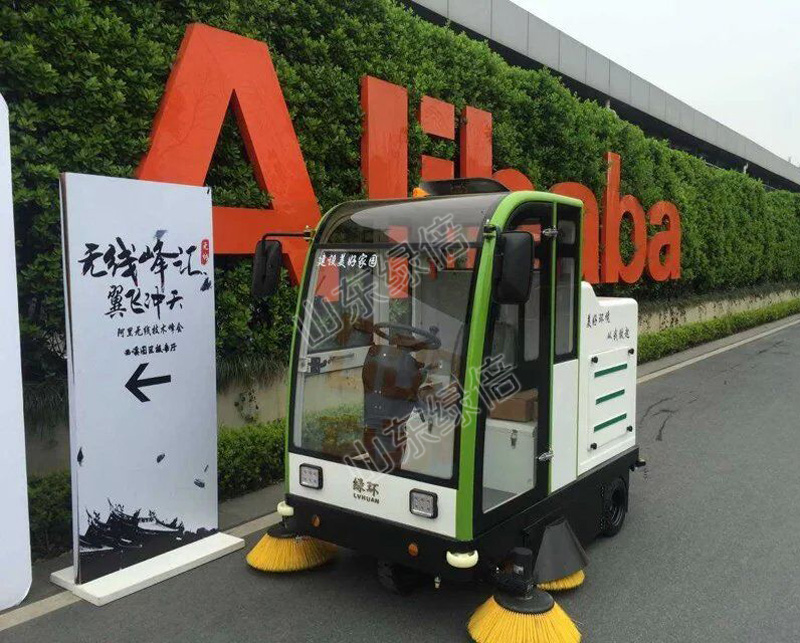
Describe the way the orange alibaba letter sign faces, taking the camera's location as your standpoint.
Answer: facing the viewer and to the right of the viewer

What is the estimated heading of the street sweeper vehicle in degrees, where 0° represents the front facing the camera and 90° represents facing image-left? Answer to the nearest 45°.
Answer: approximately 45°

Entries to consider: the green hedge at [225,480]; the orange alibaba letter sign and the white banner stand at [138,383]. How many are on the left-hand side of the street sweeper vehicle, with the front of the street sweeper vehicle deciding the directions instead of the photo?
0

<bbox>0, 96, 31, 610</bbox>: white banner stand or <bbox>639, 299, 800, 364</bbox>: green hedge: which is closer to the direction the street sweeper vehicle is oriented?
the white banner stand

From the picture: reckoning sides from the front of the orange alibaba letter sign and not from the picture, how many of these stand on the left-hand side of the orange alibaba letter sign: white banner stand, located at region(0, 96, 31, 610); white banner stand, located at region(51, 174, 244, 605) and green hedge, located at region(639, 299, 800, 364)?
1

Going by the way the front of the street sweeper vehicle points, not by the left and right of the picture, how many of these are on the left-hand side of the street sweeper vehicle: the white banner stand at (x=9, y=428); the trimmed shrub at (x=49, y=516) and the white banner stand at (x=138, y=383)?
0

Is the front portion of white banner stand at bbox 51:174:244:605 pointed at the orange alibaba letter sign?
no

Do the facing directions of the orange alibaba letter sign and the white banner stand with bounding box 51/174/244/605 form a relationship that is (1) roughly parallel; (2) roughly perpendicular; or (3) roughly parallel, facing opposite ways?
roughly parallel

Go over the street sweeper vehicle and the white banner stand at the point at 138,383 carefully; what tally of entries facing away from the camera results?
0

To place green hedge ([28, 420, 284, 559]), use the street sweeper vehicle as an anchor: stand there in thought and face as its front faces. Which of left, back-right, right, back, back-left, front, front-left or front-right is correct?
right

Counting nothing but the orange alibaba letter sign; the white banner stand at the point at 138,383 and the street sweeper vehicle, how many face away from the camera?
0

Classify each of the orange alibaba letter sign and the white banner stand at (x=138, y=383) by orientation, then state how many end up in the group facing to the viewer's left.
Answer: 0

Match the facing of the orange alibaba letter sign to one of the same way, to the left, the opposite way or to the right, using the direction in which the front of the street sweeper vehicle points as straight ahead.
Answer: to the left

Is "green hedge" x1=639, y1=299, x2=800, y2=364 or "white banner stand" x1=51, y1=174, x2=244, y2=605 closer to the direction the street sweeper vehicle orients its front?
the white banner stand

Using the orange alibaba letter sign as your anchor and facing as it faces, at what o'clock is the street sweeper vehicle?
The street sweeper vehicle is roughly at 1 o'clock from the orange alibaba letter sign.

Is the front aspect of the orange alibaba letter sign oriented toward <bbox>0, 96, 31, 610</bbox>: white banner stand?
no

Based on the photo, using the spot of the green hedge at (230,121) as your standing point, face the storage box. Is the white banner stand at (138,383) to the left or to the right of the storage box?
right

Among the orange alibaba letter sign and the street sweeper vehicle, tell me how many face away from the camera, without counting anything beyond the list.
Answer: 0
